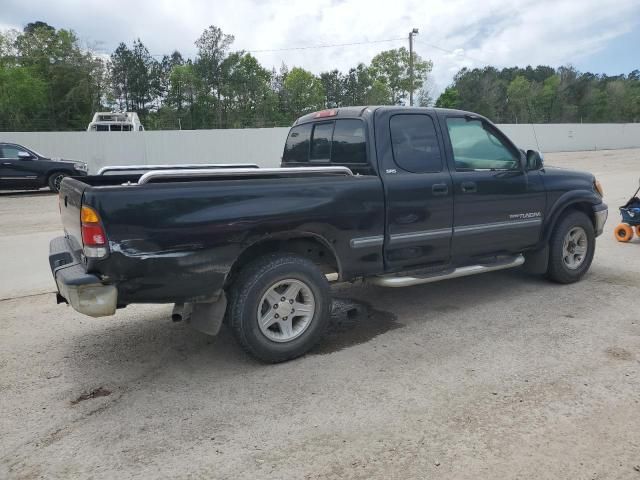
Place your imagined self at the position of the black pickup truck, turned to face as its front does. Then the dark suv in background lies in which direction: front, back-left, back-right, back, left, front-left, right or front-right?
left

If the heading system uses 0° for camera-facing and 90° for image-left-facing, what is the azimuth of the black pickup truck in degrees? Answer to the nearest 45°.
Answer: approximately 225°

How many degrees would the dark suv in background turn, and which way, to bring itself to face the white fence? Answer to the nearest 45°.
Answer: approximately 45° to its left

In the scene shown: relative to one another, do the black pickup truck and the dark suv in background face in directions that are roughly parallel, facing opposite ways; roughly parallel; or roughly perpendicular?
roughly parallel

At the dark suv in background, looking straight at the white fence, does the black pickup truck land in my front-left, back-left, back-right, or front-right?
back-right

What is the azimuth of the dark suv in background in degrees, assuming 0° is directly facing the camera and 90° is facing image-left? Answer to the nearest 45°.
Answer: approximately 270°

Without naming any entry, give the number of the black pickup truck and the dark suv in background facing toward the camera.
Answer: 0

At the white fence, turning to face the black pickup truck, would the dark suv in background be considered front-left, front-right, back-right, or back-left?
front-right

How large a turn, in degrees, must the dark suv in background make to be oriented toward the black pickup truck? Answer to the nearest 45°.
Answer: approximately 90° to its right

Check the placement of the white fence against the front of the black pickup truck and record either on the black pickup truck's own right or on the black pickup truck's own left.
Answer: on the black pickup truck's own left
